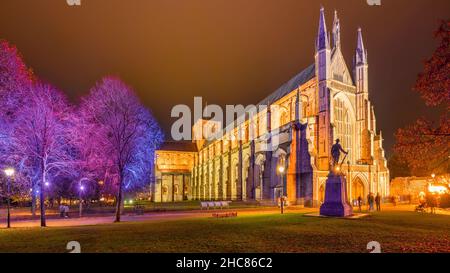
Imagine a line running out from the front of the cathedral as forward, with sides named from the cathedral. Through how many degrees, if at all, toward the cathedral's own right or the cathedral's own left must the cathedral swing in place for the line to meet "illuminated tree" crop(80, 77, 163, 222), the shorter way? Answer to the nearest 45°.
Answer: approximately 90° to the cathedral's own right

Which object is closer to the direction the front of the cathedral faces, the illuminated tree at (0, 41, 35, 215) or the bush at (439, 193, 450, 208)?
the bush

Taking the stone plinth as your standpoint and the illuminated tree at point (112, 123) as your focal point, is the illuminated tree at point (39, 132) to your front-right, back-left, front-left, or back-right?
front-left

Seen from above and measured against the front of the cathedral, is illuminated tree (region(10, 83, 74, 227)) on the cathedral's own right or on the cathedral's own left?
on the cathedral's own right

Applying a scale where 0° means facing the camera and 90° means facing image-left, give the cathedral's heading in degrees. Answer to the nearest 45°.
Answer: approximately 315°

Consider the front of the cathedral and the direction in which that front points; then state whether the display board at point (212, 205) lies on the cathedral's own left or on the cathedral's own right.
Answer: on the cathedral's own right

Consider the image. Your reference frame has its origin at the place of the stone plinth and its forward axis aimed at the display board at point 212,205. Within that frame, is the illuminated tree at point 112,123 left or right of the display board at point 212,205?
left

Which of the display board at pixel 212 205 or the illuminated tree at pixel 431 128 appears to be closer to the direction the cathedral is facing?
the illuminated tree
